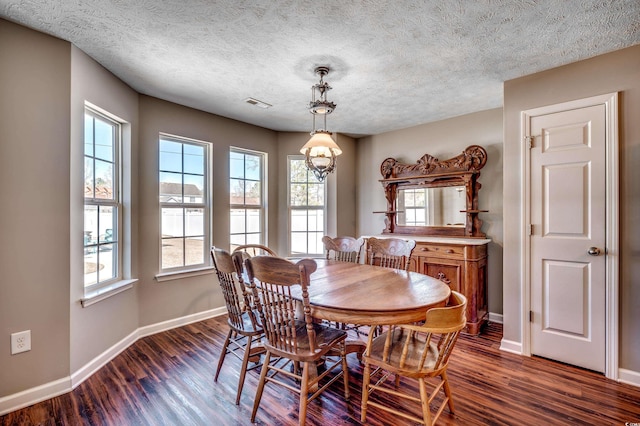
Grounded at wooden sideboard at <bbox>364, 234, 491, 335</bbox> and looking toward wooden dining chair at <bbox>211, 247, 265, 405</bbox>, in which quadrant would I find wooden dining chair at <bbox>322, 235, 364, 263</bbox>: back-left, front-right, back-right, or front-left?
front-right

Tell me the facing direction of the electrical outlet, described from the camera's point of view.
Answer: facing the viewer and to the right of the viewer

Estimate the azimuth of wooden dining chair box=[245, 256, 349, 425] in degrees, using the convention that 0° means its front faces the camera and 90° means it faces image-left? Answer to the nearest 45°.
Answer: approximately 225°

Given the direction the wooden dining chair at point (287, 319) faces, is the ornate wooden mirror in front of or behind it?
in front

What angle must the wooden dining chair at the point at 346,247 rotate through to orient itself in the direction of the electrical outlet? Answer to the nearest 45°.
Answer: approximately 45° to its right

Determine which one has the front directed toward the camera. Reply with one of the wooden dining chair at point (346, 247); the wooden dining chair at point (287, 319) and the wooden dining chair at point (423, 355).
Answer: the wooden dining chair at point (346, 247)

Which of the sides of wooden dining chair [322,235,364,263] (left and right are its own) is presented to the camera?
front

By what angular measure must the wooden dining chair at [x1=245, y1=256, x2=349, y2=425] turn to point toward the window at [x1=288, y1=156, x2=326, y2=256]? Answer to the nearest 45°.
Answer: approximately 45° to its left

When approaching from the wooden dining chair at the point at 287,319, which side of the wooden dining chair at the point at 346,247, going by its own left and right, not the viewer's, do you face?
front

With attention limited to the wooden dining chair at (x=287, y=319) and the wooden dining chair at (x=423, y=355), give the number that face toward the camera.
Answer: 0

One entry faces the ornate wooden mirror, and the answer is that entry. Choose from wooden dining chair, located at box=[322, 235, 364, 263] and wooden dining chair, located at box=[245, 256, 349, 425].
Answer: wooden dining chair, located at box=[245, 256, 349, 425]

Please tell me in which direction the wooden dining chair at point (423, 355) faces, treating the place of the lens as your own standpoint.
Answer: facing away from the viewer and to the left of the viewer

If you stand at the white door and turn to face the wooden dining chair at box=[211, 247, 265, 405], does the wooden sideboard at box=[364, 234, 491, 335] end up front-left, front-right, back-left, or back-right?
front-right

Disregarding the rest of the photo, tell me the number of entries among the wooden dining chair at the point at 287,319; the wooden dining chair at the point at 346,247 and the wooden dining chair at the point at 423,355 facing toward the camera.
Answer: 1

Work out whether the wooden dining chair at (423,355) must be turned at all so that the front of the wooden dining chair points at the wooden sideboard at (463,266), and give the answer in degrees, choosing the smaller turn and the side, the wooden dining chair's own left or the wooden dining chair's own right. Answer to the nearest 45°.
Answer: approximately 45° to the wooden dining chair's own right

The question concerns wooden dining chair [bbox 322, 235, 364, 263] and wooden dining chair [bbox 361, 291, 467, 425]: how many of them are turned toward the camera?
1

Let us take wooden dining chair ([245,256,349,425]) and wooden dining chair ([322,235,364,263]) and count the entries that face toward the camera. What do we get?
1
